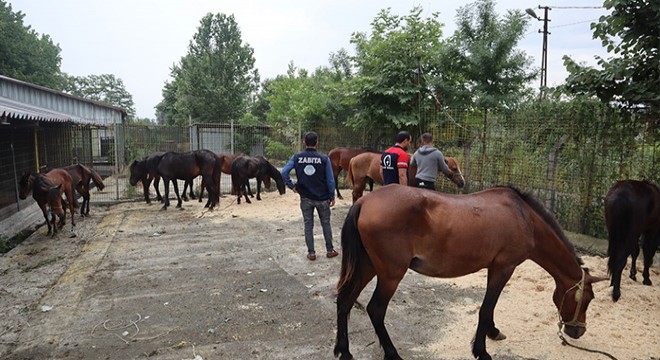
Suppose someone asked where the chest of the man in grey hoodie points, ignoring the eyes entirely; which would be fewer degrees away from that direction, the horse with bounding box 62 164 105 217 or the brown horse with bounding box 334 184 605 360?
the horse

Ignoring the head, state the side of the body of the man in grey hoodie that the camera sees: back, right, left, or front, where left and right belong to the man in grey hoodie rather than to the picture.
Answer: back

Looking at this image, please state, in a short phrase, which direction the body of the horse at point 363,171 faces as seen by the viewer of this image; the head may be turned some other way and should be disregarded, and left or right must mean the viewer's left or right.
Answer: facing to the right of the viewer

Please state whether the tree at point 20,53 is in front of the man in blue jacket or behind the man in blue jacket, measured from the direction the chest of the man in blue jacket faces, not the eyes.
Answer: in front

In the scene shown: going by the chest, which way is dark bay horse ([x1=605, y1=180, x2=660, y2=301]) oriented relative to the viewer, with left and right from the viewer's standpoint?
facing away from the viewer and to the right of the viewer

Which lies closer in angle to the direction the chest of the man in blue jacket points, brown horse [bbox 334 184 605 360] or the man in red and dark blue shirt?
the man in red and dark blue shirt

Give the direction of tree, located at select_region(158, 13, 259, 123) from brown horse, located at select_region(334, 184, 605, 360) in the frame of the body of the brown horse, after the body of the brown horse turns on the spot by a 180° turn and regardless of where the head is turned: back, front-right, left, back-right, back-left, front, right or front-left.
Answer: front-right

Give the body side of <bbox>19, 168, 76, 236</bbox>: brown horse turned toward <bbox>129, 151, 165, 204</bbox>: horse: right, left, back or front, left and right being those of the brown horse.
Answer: back

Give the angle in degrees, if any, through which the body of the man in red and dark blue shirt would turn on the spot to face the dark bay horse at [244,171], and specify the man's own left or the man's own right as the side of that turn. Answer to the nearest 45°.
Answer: approximately 90° to the man's own left

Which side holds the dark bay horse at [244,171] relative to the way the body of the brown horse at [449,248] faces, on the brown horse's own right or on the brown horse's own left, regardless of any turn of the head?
on the brown horse's own left
